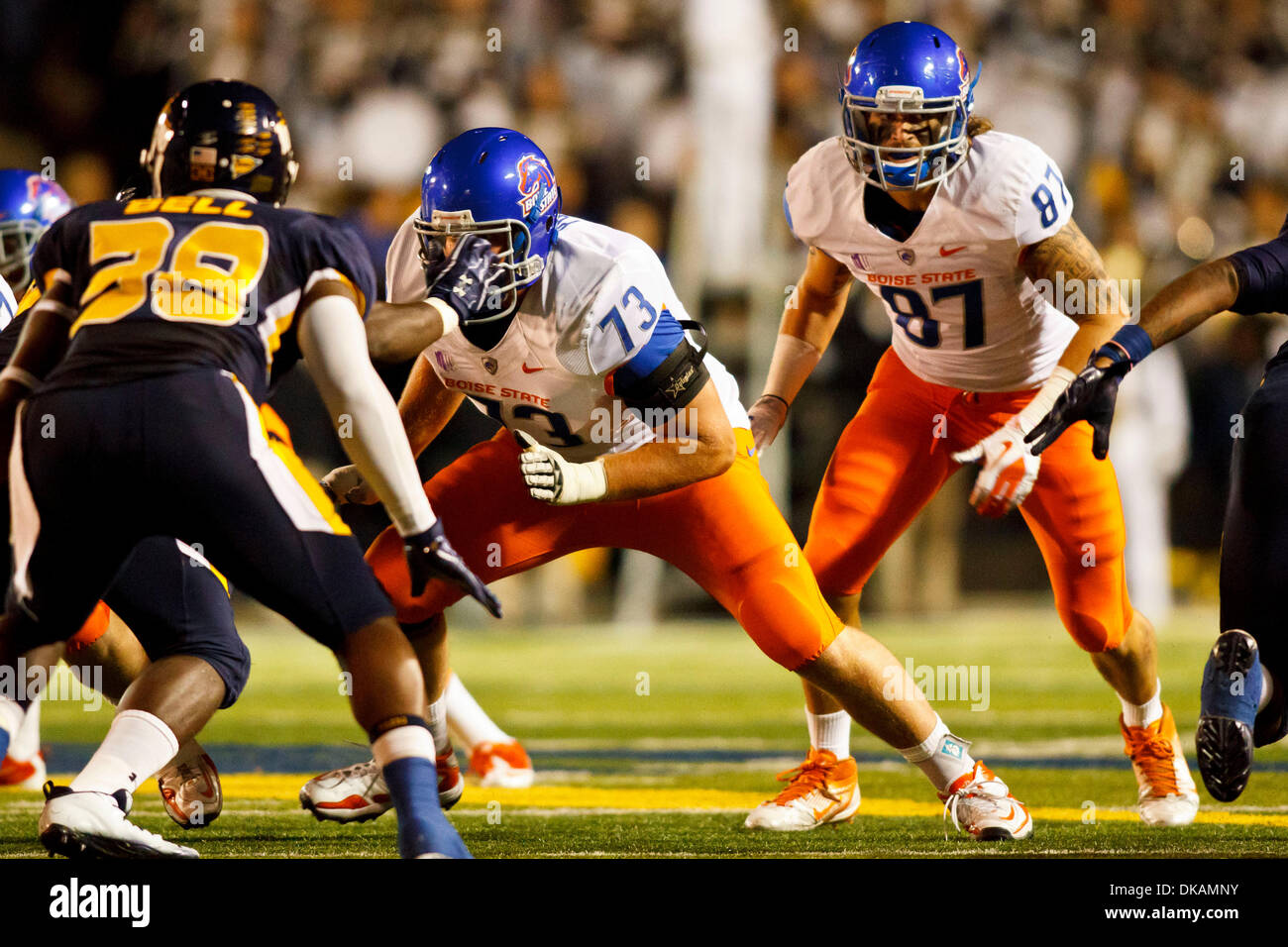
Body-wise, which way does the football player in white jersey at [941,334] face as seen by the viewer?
toward the camera

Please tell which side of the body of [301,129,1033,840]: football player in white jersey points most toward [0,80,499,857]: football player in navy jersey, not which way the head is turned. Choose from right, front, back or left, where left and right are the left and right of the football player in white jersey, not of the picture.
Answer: front

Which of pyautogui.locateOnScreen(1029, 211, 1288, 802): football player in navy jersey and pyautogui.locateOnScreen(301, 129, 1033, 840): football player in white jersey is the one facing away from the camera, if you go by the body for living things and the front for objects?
the football player in navy jersey

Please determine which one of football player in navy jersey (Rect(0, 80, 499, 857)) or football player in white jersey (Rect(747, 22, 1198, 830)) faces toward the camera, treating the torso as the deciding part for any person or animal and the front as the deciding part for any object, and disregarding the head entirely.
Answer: the football player in white jersey

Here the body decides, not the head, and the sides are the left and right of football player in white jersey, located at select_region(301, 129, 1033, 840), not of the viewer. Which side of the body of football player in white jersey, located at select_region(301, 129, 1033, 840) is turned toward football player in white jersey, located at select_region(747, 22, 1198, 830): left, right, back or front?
back

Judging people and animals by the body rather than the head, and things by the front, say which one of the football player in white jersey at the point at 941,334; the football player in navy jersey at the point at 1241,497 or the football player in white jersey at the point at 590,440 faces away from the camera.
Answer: the football player in navy jersey

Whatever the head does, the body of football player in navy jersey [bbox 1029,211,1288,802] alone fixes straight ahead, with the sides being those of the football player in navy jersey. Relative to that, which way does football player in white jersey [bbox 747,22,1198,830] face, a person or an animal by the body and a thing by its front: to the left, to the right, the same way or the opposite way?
the opposite way

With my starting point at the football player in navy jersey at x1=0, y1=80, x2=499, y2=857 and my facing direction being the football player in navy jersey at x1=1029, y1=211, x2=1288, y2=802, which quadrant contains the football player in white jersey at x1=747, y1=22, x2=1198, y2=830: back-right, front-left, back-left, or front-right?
front-left

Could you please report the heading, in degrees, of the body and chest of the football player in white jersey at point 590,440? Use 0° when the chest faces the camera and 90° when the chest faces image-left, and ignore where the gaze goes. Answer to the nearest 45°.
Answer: approximately 45°

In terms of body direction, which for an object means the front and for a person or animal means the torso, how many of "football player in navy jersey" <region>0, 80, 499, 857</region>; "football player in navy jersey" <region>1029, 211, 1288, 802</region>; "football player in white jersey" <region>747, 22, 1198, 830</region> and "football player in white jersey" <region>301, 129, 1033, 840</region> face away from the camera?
2

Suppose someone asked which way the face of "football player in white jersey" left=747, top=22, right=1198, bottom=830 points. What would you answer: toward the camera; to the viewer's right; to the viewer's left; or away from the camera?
toward the camera

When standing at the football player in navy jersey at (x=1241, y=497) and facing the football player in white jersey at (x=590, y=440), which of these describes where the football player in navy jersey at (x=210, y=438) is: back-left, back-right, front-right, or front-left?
front-left

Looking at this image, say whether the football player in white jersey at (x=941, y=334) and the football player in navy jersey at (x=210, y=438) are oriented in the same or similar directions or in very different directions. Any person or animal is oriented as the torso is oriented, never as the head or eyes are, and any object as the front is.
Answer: very different directions

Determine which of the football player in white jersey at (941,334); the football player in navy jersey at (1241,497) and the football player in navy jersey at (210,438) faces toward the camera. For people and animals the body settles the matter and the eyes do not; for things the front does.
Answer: the football player in white jersey

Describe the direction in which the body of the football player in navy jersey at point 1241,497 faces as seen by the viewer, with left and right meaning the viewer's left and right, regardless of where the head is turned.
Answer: facing away from the viewer

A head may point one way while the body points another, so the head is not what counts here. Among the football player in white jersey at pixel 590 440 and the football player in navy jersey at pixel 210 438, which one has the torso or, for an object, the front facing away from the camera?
the football player in navy jersey

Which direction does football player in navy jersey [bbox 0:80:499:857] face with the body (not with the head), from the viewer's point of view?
away from the camera
